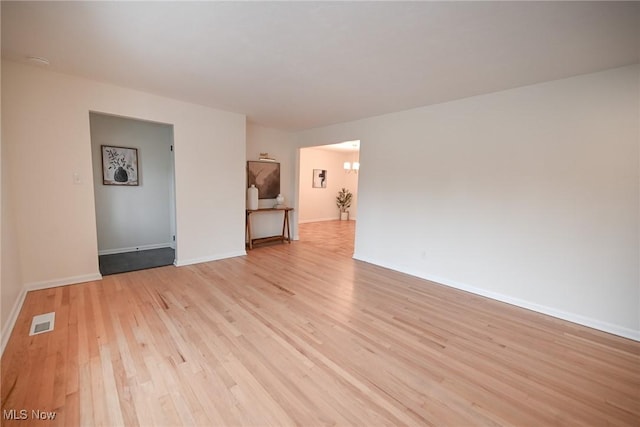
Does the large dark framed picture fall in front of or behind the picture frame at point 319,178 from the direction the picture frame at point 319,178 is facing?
in front

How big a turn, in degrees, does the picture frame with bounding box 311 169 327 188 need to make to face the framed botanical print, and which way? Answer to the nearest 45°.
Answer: approximately 45° to its right

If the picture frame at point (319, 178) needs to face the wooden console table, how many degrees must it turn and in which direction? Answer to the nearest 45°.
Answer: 0° — it already faces it

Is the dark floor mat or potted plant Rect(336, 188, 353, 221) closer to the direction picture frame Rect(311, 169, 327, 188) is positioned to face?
the dark floor mat

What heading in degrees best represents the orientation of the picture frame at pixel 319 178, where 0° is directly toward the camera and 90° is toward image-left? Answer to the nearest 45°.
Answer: approximately 0°

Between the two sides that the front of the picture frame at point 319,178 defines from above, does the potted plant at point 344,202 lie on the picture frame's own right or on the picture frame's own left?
on the picture frame's own left

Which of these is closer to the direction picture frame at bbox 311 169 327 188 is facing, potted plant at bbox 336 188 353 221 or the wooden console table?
the wooden console table
